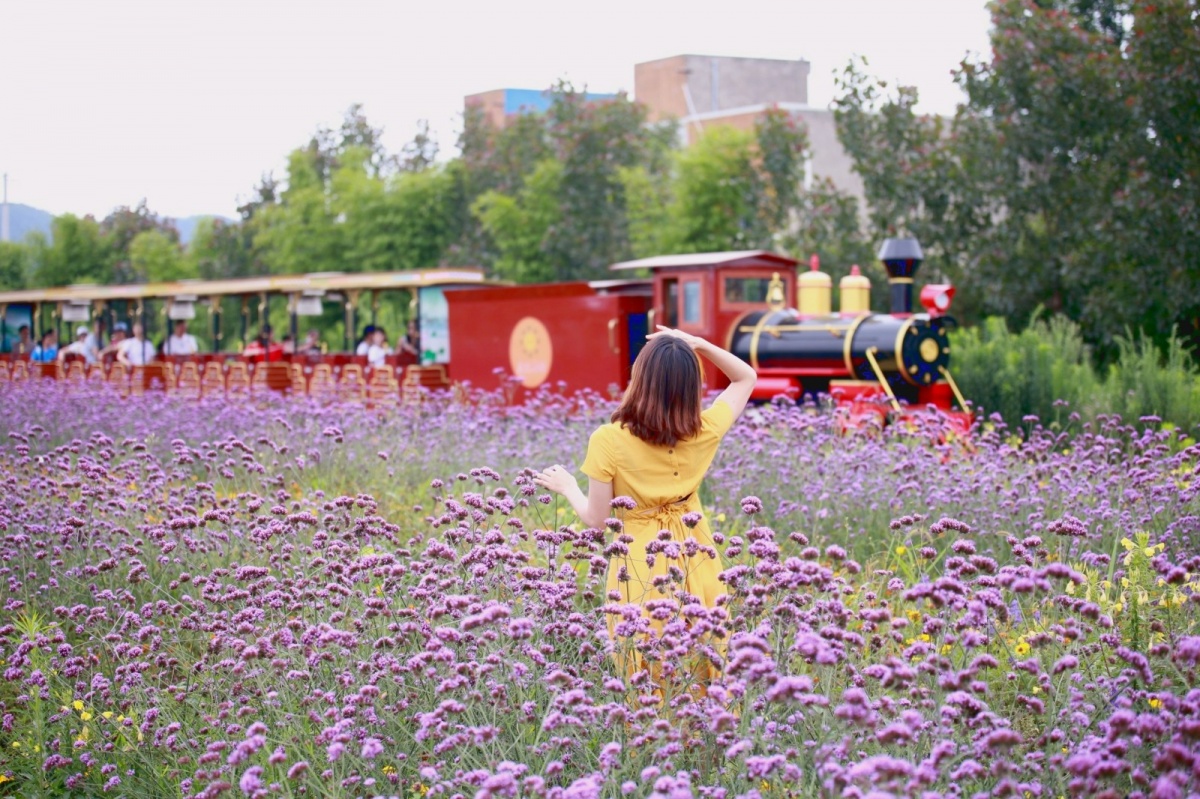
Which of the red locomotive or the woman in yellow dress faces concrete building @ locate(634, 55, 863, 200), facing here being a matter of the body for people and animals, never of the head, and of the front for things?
the woman in yellow dress

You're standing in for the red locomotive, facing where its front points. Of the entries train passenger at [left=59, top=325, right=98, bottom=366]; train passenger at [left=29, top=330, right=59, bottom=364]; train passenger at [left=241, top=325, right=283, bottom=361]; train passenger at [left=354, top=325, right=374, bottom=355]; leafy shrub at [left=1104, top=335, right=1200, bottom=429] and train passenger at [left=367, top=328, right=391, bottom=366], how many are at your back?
5

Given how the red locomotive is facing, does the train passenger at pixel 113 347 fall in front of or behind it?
behind

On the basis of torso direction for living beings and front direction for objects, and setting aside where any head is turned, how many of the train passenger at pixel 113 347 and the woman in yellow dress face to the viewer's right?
1

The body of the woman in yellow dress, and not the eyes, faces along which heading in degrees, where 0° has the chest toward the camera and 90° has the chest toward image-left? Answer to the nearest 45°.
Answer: approximately 180°

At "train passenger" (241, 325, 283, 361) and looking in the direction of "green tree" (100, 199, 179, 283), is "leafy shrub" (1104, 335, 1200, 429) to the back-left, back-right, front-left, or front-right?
back-right

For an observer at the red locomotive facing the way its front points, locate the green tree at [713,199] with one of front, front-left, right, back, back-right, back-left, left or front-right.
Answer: back-left

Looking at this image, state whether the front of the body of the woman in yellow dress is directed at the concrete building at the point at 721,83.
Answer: yes

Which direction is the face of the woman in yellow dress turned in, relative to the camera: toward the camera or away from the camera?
away from the camera

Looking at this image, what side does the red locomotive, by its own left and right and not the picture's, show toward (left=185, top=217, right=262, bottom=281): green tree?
back

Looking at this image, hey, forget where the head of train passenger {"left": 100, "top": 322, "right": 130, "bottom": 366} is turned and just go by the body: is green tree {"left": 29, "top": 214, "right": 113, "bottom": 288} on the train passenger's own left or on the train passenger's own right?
on the train passenger's own left

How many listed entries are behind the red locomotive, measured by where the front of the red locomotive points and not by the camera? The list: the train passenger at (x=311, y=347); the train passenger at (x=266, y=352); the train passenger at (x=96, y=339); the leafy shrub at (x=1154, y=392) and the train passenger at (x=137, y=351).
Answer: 4

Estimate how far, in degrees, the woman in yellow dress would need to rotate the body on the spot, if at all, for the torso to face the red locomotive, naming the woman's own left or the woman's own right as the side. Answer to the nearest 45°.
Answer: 0° — they already face it
